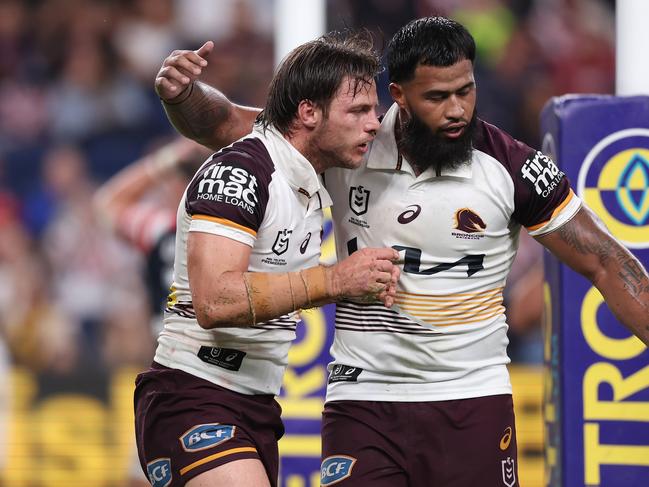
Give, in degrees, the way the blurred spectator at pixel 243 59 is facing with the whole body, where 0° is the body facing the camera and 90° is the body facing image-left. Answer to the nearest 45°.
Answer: approximately 0°

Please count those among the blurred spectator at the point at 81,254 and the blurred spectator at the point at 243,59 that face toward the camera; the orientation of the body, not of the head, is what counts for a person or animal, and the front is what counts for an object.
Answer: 2
